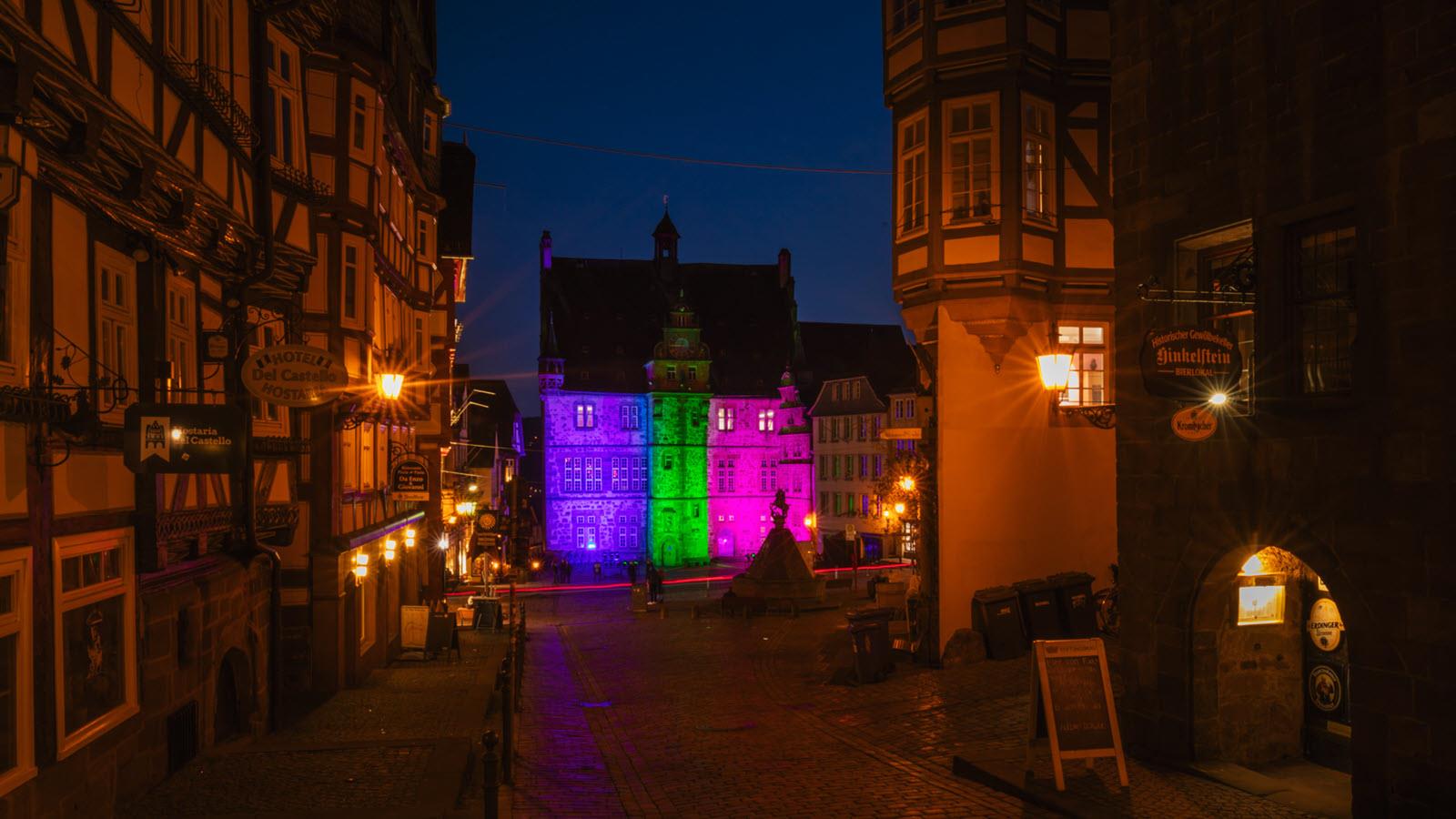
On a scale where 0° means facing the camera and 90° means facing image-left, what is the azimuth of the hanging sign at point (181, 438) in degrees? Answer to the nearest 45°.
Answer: approximately 0°

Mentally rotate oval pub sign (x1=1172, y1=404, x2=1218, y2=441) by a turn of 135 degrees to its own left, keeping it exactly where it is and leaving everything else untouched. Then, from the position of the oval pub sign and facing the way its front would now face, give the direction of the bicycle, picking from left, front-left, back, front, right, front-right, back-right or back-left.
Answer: front-left

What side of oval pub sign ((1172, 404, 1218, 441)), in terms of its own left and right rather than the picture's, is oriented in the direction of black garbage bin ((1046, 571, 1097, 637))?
back

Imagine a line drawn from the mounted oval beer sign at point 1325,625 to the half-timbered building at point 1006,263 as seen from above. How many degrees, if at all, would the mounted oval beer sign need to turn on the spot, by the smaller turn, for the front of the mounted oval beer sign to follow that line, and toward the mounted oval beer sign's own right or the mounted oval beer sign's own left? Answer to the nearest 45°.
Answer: approximately 135° to the mounted oval beer sign's own right

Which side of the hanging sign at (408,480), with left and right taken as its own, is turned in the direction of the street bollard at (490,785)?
front

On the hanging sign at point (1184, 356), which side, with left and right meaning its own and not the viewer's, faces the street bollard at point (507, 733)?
right

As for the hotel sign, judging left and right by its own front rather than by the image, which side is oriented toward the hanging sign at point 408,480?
back

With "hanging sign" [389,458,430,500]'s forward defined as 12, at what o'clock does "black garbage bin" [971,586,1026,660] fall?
The black garbage bin is roughly at 10 o'clock from the hanging sign.
